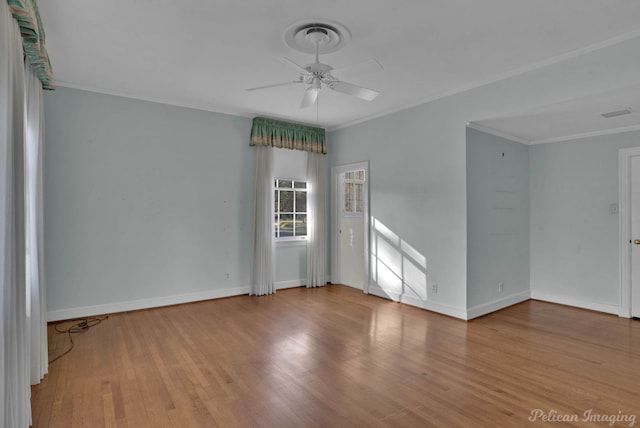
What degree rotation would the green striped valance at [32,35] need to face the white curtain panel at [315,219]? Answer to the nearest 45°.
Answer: approximately 45° to its left

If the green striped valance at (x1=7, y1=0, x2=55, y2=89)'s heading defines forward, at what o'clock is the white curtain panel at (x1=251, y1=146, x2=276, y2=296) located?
The white curtain panel is roughly at 11 o'clock from the green striped valance.

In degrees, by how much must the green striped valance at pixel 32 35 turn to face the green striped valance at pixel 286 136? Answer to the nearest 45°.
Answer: approximately 45° to its left

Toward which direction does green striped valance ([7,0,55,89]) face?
to the viewer's right

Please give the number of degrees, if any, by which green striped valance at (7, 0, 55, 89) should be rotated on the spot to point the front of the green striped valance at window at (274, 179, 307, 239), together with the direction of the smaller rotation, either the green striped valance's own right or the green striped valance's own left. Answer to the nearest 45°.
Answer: approximately 45° to the green striped valance's own left
